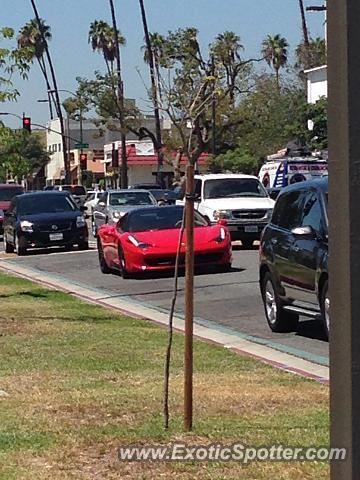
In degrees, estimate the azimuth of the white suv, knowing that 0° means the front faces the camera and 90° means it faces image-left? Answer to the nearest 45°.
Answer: approximately 315°

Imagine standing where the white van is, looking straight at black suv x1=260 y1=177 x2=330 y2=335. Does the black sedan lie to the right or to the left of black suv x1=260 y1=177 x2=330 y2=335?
right

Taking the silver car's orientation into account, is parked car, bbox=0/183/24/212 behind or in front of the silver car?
behind

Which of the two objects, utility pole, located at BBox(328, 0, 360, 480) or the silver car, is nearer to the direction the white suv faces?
the utility pole
